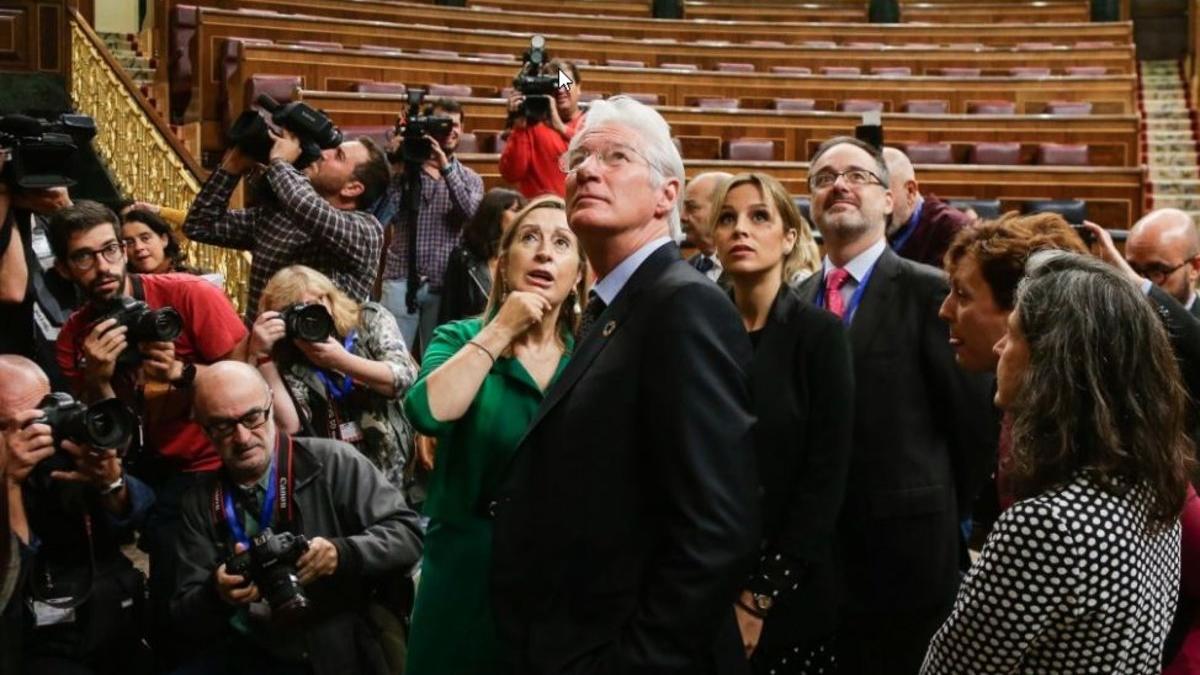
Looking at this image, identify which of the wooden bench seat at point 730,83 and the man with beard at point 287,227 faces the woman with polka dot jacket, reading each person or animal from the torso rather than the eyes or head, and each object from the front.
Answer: the wooden bench seat

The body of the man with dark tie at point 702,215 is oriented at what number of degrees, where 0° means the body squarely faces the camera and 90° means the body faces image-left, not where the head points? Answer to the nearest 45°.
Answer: approximately 45°

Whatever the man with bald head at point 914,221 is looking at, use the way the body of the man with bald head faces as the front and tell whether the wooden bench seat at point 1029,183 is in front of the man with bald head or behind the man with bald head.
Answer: behind

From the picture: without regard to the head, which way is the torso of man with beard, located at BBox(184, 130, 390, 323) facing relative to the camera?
to the viewer's left

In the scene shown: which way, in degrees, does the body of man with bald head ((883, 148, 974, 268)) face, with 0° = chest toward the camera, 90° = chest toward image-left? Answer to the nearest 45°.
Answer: approximately 45°

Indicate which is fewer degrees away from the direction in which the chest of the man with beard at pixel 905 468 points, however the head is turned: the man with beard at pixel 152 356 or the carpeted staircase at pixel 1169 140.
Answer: the man with beard

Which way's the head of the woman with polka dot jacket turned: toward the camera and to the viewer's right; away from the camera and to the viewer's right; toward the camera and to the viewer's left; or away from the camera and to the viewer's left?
away from the camera and to the viewer's left

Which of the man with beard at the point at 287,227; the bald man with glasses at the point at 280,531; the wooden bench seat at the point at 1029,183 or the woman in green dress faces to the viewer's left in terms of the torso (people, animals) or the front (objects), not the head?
the man with beard

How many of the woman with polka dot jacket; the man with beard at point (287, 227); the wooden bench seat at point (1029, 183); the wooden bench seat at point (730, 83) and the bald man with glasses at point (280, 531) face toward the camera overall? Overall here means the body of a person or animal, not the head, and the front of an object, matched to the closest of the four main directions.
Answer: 3

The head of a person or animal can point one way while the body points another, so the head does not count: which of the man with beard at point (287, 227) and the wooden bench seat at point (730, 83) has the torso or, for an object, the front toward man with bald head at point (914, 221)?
the wooden bench seat
